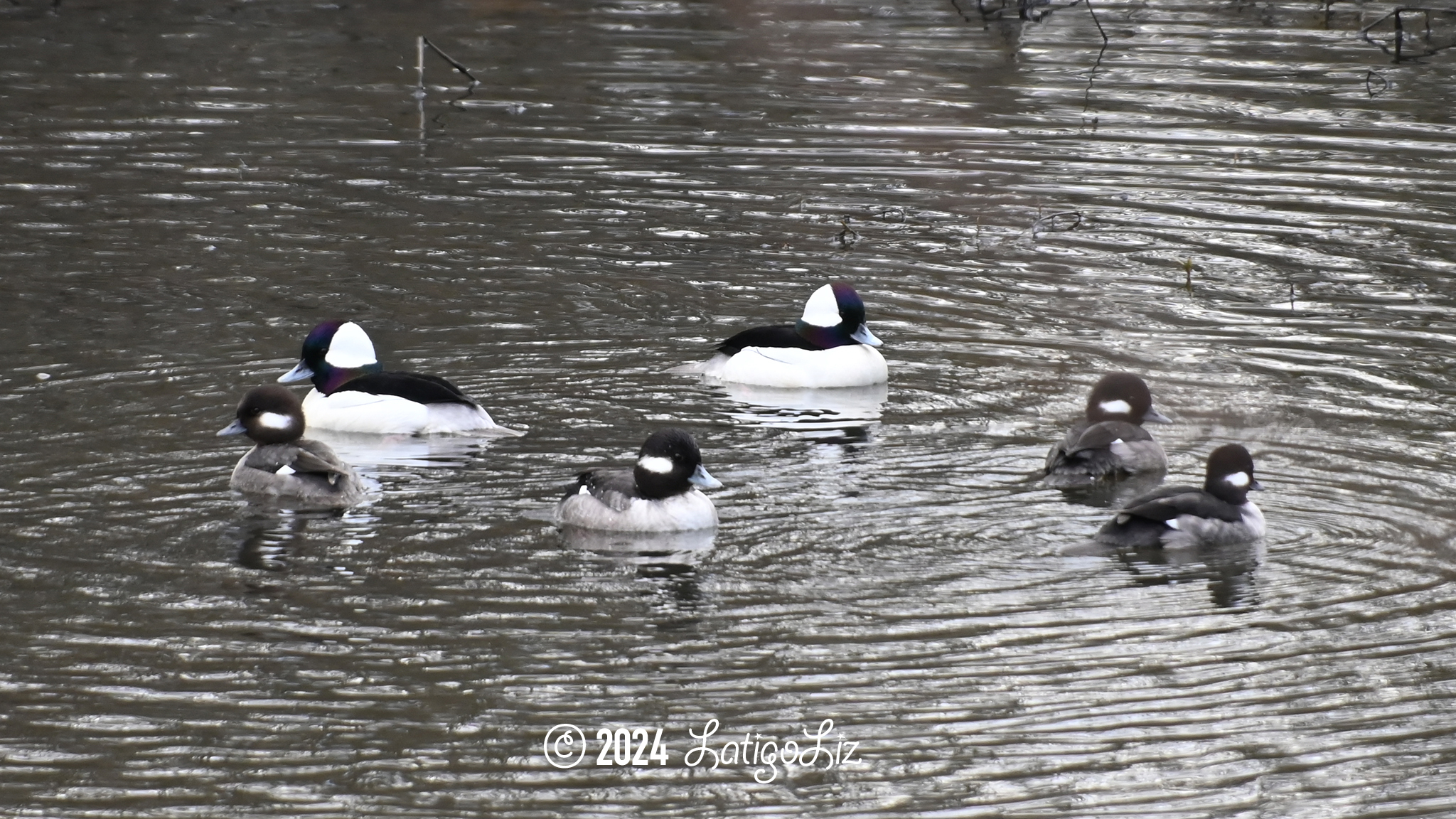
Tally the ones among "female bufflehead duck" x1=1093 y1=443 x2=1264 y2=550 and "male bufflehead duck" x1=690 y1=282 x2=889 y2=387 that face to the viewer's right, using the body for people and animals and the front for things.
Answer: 2

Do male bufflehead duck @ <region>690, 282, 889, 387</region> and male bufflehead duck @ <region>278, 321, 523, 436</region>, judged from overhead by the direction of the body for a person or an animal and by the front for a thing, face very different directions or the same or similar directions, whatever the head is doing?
very different directions

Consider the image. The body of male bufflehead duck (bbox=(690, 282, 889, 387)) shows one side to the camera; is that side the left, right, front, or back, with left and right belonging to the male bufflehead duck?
right

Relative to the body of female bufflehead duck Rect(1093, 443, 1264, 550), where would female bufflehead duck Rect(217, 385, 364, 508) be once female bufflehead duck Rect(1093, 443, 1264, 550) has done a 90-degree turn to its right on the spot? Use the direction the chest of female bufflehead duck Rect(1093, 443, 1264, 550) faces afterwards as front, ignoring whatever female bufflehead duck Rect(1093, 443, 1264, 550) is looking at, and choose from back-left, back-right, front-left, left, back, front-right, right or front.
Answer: right

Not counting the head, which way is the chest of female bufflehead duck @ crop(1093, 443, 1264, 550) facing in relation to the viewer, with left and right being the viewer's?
facing to the right of the viewer

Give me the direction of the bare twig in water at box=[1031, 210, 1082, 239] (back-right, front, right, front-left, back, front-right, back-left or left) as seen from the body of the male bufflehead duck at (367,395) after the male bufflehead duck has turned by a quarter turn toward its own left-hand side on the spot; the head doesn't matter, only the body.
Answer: back-left

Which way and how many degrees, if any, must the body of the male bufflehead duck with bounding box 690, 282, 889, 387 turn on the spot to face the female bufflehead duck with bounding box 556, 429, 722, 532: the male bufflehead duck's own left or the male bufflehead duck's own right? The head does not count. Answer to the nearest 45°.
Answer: approximately 90° to the male bufflehead duck's own right

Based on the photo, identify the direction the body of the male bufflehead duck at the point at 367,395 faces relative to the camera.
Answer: to the viewer's left

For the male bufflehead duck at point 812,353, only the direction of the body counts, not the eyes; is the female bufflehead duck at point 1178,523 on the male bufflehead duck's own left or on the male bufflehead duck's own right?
on the male bufflehead duck's own right

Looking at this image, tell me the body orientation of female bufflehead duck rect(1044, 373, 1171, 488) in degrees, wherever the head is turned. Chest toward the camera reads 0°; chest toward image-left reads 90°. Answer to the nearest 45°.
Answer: approximately 225°
